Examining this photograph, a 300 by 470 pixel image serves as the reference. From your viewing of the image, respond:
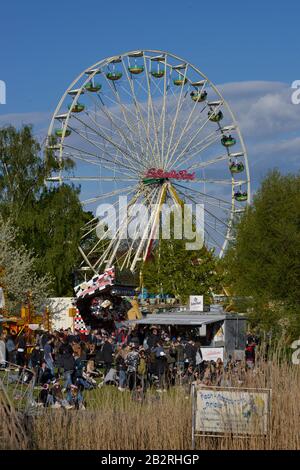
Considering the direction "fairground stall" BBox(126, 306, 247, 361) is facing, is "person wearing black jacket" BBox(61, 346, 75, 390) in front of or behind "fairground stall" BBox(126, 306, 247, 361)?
in front

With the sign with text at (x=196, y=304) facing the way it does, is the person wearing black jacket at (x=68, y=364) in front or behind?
in front

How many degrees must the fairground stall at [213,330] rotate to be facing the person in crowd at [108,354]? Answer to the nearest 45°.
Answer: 0° — it already faces them

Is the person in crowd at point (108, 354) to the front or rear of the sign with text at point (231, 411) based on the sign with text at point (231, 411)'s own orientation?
to the rear

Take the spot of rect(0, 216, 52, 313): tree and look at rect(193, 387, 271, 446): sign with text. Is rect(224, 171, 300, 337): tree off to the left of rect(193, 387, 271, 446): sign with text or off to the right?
left

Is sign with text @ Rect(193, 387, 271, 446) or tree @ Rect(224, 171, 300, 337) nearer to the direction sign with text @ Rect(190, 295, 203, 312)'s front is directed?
the sign with text

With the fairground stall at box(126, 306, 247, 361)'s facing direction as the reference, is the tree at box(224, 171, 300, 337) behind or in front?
behind

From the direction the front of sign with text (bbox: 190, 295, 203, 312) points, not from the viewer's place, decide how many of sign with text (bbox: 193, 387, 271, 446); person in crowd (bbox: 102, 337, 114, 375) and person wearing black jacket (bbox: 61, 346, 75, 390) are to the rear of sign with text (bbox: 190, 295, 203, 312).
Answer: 0

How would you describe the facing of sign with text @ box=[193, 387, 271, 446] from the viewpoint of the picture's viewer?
facing the viewer

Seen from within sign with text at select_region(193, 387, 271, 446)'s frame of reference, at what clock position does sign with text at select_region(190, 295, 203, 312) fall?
sign with text at select_region(190, 295, 203, 312) is roughly at 6 o'clock from sign with text at select_region(193, 387, 271, 446).

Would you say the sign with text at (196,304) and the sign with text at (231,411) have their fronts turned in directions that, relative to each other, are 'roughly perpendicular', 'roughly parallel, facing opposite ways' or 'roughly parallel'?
roughly parallel

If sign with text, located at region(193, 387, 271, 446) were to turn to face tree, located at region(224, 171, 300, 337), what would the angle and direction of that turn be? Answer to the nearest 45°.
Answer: approximately 180°

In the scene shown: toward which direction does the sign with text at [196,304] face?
toward the camera

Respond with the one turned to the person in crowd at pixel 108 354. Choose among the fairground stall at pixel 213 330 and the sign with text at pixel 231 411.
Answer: the fairground stall

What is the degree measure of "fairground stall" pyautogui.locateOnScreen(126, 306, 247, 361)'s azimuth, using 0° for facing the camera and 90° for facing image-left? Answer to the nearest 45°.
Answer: approximately 45°
